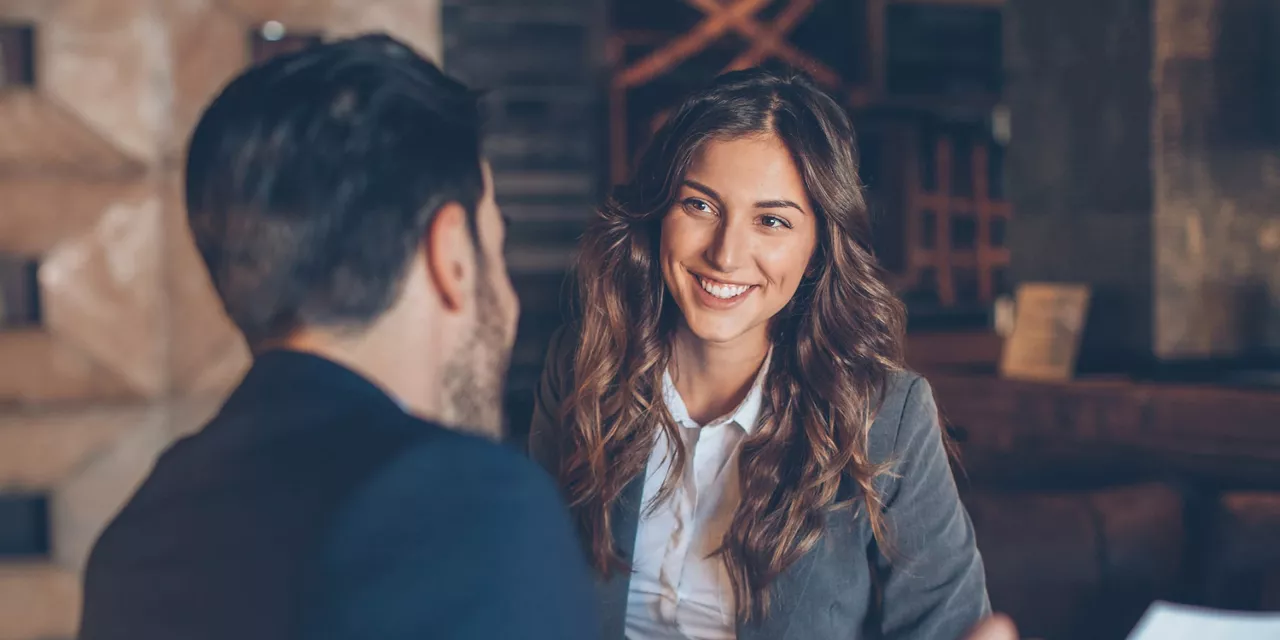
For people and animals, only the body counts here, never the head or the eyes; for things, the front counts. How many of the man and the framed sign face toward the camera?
1

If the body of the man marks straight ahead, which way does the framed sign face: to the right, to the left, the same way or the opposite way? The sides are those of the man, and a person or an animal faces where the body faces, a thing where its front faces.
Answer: the opposite way

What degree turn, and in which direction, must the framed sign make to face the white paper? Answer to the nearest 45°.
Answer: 0° — it already faces it

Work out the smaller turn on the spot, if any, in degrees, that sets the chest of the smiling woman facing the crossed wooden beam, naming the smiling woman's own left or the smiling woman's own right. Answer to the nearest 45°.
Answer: approximately 135° to the smiling woman's own right

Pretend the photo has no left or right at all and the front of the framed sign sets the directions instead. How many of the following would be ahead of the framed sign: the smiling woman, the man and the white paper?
3

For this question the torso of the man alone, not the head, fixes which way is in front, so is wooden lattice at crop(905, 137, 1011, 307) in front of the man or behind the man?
in front

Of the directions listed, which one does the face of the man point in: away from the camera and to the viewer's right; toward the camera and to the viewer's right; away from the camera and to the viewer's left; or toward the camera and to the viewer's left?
away from the camera and to the viewer's right

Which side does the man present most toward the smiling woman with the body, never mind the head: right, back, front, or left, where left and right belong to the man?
front

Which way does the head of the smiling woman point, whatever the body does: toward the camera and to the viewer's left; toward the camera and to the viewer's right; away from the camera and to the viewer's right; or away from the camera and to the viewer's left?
toward the camera and to the viewer's left

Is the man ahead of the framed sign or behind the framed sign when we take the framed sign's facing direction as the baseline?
ahead

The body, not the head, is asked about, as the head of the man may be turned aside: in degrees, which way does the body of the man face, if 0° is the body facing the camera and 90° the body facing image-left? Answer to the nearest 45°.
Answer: approximately 225°

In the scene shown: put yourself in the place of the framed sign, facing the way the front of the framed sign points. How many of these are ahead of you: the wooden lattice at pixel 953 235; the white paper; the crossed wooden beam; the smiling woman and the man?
3

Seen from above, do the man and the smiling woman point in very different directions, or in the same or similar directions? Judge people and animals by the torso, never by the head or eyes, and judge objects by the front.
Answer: very different directions

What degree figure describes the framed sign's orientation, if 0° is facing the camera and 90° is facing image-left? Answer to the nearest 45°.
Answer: approximately 0°
